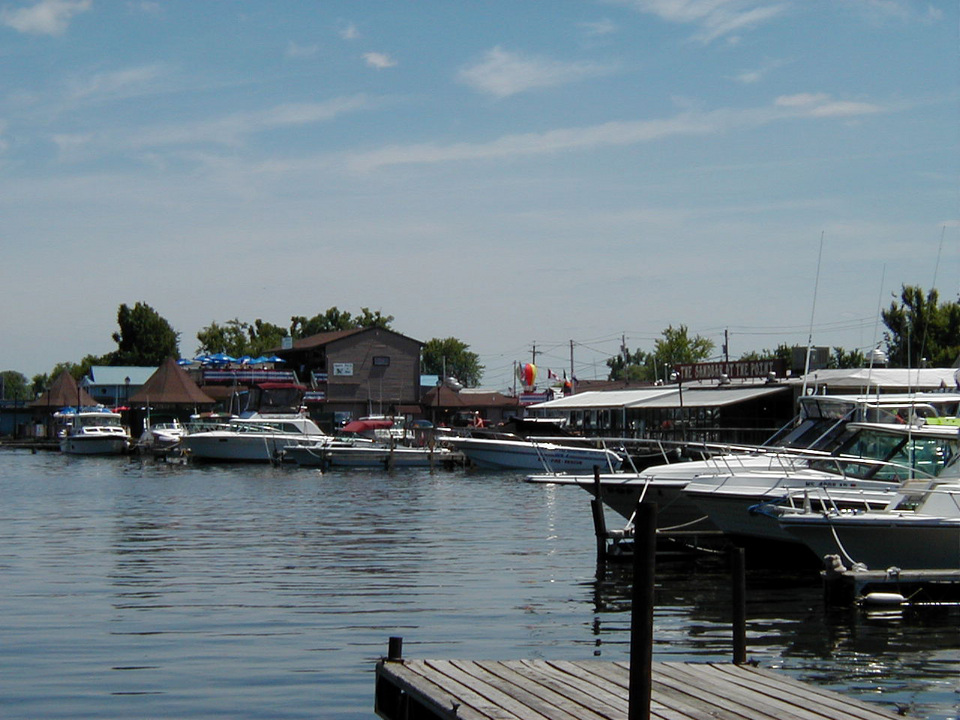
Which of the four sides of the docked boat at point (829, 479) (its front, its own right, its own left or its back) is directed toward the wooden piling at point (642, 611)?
left

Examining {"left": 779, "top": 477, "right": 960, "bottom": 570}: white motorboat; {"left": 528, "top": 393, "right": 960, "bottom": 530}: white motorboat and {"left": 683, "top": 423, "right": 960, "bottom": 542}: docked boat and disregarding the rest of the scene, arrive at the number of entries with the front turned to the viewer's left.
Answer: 3

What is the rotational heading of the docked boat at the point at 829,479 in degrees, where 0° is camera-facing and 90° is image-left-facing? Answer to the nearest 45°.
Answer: approximately 90°

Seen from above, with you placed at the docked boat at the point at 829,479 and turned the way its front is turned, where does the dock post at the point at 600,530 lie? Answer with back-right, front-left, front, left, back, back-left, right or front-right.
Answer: front

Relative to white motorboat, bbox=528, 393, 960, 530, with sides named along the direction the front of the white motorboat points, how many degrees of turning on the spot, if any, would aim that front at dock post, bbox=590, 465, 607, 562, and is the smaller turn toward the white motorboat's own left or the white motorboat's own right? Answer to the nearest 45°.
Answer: approximately 45° to the white motorboat's own left

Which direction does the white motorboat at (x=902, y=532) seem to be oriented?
to the viewer's left

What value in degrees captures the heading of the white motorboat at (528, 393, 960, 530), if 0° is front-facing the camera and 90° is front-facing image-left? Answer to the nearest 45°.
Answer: approximately 90°

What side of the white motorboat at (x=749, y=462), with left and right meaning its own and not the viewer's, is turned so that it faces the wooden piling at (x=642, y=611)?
left

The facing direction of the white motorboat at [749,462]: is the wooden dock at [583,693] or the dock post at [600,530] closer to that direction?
the dock post

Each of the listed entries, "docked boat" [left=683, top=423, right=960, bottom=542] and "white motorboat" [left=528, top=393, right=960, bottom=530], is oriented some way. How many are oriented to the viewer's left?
2
